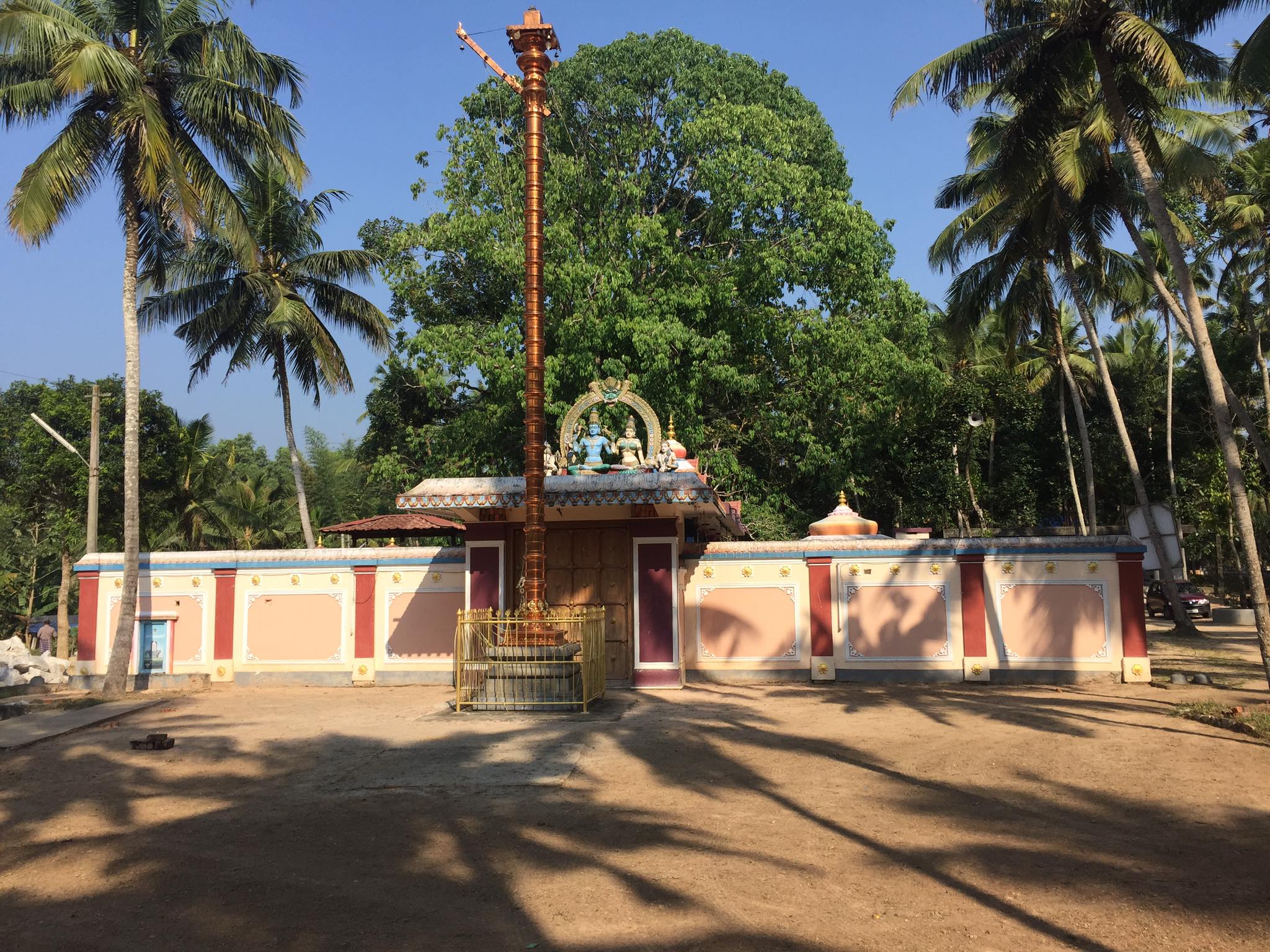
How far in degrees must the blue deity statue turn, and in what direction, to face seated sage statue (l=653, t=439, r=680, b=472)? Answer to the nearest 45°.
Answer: approximately 90° to its left

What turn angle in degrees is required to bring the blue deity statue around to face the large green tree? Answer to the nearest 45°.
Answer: approximately 180°

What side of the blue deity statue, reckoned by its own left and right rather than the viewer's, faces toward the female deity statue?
left

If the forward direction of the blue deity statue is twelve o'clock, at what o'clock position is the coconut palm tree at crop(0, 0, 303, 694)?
The coconut palm tree is roughly at 3 o'clock from the blue deity statue.

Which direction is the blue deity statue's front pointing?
toward the camera

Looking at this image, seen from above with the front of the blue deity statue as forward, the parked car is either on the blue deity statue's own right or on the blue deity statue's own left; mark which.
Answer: on the blue deity statue's own left

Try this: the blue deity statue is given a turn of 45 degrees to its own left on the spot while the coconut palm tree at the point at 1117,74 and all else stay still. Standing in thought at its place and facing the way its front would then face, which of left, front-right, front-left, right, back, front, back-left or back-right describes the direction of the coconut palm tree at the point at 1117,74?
front-left

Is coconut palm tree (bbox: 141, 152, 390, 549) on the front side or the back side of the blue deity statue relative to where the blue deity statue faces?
on the back side

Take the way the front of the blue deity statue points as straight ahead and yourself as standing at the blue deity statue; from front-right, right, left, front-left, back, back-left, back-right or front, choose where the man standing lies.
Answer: back-right
